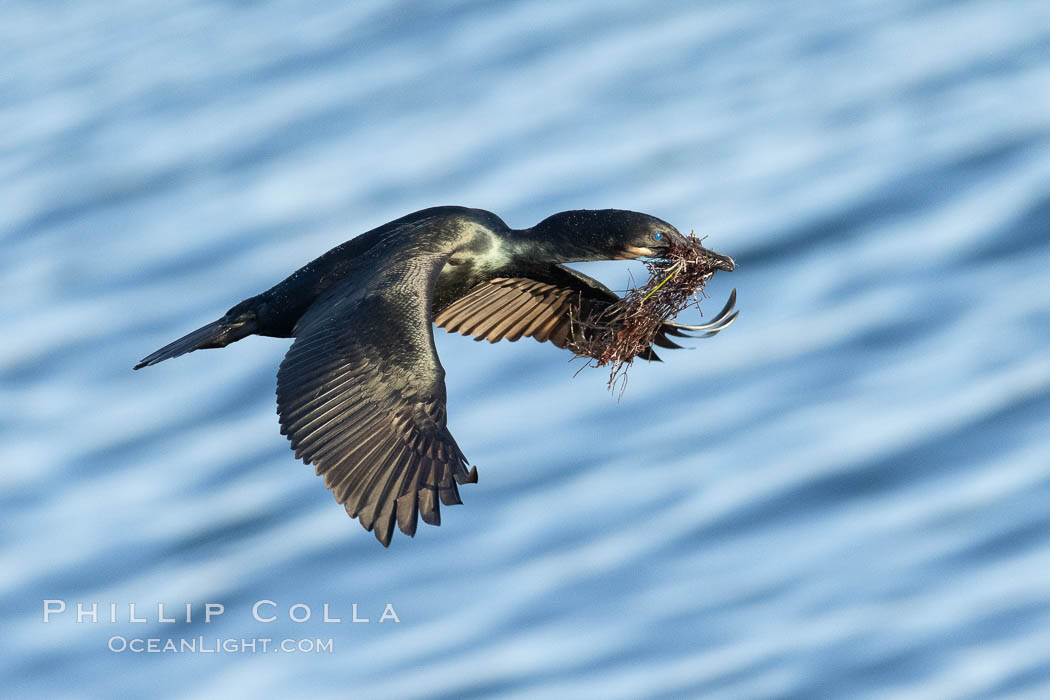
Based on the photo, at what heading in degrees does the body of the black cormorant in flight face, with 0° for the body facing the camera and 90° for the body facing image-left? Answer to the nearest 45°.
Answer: approximately 270°
